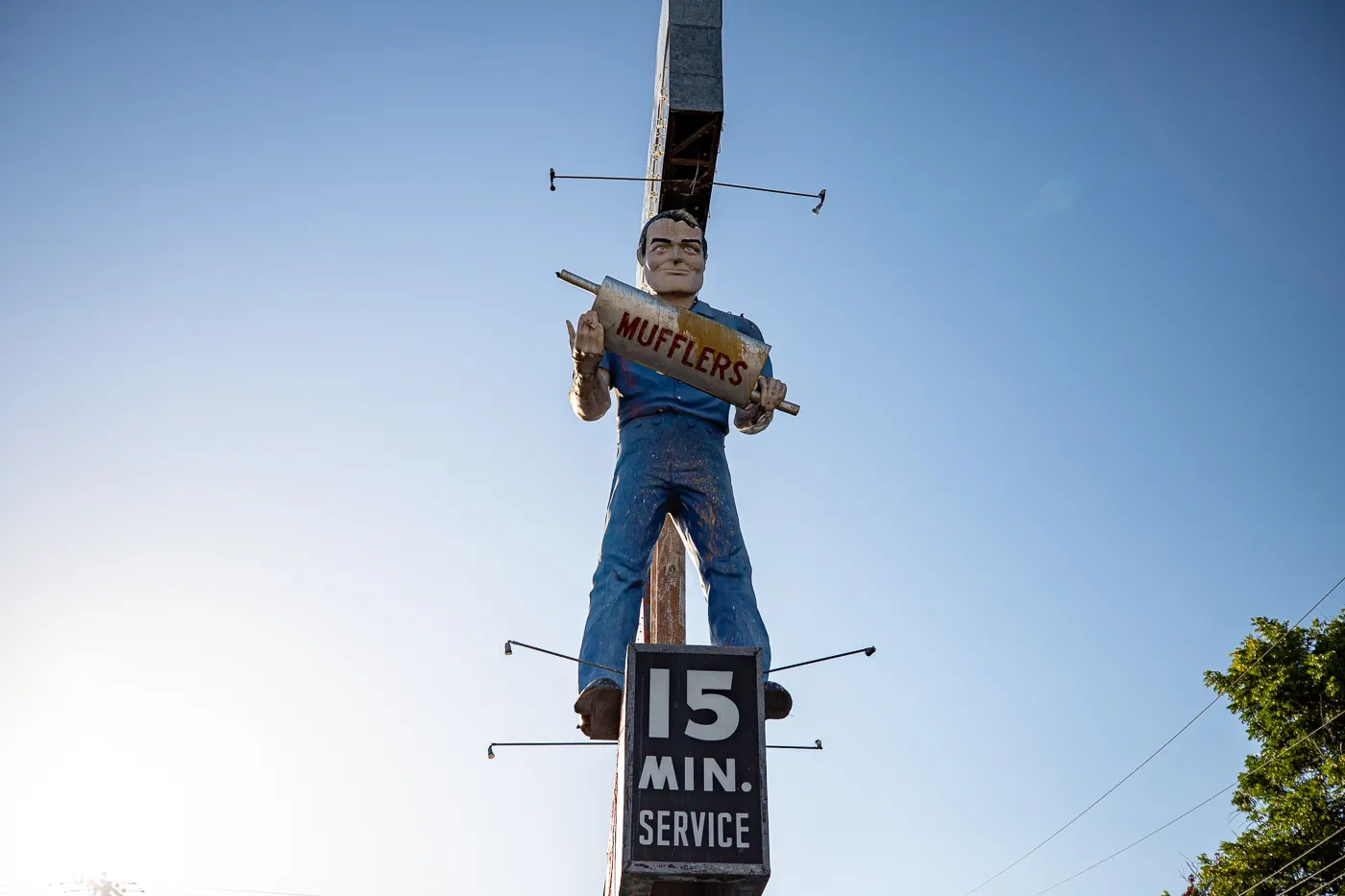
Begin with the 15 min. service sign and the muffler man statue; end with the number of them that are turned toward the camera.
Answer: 2

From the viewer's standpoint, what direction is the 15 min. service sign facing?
toward the camera

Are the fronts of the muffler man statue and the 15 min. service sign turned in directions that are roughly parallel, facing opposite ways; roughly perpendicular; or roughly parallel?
roughly parallel

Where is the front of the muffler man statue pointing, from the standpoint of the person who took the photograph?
facing the viewer
